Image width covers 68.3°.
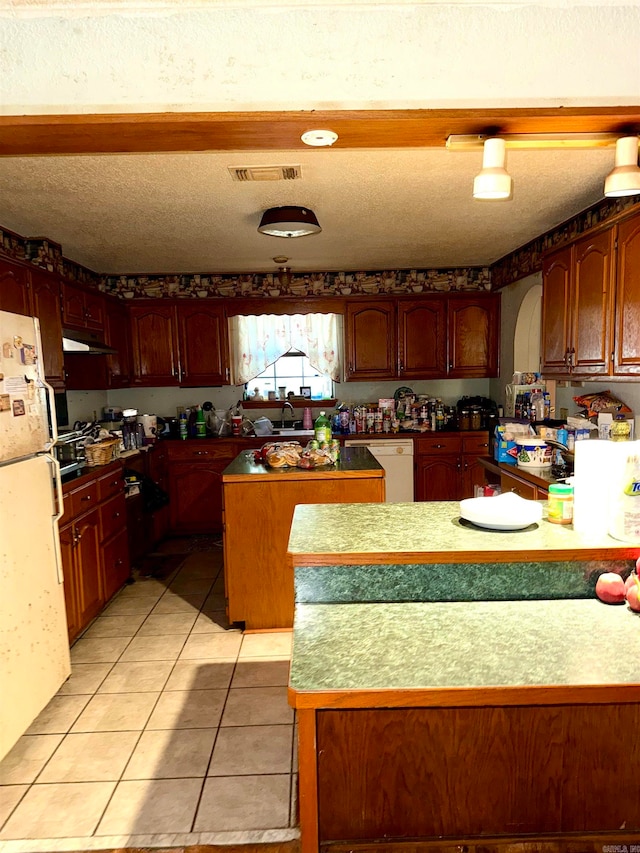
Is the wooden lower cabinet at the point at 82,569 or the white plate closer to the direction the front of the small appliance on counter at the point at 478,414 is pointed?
the white plate

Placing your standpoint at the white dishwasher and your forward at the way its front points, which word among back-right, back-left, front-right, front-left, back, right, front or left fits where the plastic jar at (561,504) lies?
front

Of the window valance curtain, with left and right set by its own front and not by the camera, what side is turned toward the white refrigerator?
front

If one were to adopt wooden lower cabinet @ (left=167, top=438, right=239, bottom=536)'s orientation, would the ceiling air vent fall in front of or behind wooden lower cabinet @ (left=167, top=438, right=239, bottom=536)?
in front

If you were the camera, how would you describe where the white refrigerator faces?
facing the viewer and to the right of the viewer

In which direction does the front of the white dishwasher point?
toward the camera

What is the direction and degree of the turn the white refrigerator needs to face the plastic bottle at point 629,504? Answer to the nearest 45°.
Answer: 0° — it already faces it

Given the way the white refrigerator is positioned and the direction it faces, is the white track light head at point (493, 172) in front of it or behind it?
in front

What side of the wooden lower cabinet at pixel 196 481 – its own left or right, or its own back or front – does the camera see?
front

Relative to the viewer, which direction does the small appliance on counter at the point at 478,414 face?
toward the camera
